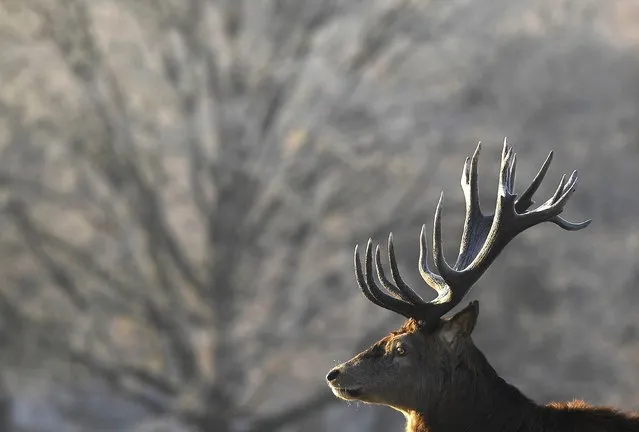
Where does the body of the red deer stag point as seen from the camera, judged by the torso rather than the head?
to the viewer's left
